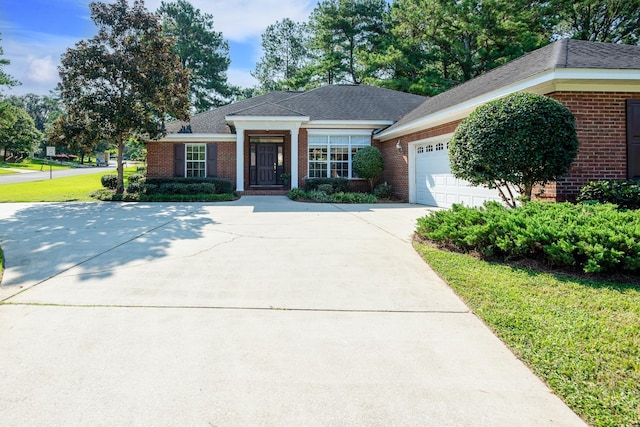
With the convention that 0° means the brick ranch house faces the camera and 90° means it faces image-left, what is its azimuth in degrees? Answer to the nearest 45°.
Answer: approximately 0°

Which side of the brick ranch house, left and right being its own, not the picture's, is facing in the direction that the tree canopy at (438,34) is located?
back

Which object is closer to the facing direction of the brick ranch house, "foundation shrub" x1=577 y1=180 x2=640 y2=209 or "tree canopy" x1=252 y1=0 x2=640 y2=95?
the foundation shrub

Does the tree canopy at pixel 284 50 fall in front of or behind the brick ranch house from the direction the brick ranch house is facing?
behind

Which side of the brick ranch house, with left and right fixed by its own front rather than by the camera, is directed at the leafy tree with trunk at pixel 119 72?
right

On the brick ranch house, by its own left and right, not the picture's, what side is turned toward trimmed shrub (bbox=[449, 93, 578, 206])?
front

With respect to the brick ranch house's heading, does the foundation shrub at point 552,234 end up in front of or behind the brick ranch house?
in front
